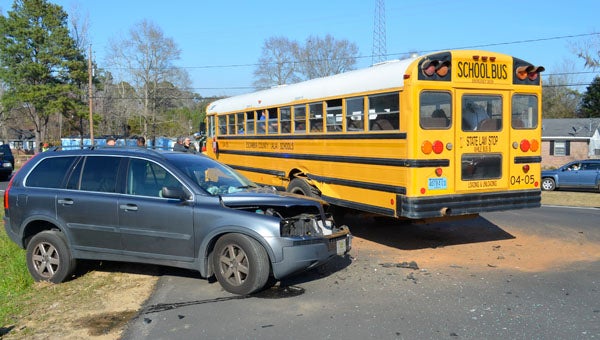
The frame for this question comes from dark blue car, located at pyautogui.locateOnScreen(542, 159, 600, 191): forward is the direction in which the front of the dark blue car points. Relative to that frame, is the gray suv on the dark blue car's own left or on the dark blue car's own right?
on the dark blue car's own left

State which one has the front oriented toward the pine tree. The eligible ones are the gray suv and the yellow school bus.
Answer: the yellow school bus

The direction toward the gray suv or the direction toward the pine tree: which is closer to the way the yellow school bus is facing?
the pine tree

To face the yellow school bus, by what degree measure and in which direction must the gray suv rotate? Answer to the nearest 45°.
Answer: approximately 45° to its left

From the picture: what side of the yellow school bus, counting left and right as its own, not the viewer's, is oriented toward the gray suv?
left

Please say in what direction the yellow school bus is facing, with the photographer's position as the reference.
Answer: facing away from the viewer and to the left of the viewer

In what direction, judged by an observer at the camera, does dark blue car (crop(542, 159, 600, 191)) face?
facing to the left of the viewer

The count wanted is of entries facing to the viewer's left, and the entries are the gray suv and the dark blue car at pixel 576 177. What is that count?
1

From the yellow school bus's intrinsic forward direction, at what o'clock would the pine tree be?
The pine tree is roughly at 12 o'clock from the yellow school bus.

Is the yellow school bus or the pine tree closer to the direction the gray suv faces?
the yellow school bus

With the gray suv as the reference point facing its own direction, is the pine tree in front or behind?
behind

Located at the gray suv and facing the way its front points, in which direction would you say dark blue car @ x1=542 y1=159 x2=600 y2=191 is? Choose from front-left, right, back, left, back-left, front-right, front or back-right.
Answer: left

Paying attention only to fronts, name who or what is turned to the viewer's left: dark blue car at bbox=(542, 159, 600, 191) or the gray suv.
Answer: the dark blue car
